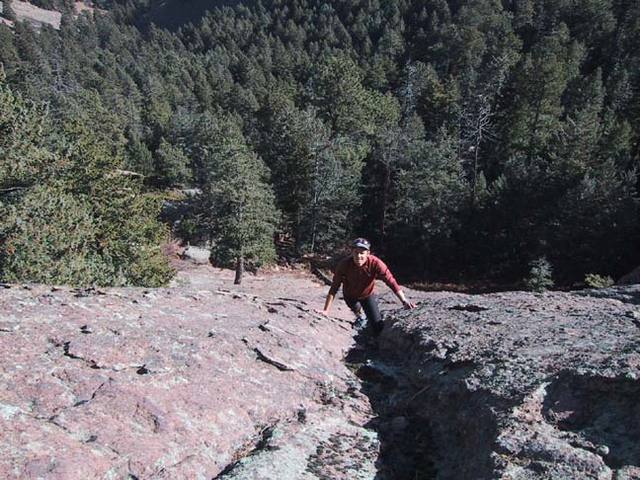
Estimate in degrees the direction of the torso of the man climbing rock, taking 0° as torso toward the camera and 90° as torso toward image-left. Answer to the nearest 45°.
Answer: approximately 0°

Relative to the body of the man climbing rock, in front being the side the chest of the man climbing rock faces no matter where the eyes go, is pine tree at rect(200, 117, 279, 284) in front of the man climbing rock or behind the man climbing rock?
behind

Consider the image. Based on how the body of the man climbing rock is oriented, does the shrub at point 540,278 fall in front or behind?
behind
